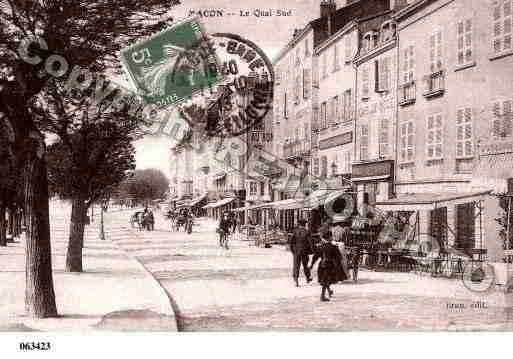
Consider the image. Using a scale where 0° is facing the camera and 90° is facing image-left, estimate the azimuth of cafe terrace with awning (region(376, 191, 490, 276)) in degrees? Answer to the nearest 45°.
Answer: approximately 45°

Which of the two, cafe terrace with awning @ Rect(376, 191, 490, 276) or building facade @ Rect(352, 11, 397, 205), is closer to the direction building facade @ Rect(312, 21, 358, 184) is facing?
the cafe terrace with awning

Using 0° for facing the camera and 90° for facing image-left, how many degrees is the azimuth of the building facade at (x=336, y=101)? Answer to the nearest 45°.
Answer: approximately 45°

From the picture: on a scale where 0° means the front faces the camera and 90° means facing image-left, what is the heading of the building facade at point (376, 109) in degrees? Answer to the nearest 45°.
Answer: approximately 45°
